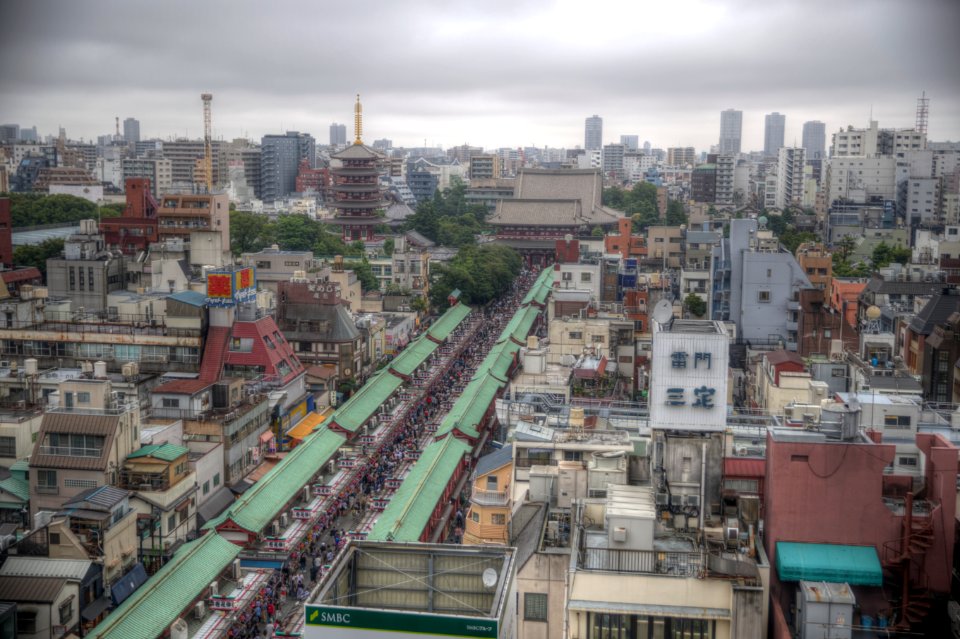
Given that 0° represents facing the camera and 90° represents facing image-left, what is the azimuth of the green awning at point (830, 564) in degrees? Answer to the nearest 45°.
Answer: approximately 0°

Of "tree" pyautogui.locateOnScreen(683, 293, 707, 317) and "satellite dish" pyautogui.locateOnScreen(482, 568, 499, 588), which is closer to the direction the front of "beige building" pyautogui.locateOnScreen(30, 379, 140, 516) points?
the satellite dish

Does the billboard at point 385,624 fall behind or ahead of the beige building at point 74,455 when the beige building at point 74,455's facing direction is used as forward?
ahead

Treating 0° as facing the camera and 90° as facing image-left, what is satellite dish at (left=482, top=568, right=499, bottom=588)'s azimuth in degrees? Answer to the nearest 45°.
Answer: approximately 45°

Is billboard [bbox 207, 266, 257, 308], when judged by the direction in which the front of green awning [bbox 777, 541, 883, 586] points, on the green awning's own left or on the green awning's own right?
on the green awning's own right

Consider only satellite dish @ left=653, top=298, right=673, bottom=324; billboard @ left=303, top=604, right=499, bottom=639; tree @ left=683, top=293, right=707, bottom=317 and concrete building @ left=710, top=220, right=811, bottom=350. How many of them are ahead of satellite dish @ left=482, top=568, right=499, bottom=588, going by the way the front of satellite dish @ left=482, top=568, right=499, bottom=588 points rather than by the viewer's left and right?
1

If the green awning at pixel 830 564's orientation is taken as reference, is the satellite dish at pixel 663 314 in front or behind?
behind

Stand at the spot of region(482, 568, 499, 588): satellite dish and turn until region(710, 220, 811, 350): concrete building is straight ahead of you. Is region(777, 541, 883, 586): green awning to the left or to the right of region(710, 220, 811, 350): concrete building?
right

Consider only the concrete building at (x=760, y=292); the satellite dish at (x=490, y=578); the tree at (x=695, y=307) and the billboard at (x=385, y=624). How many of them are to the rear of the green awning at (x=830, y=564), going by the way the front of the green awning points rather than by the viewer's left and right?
2

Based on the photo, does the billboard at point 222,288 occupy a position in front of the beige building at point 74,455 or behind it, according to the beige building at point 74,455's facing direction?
behind

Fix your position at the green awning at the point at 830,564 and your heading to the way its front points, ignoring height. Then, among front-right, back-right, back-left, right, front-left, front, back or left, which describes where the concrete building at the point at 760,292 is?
back

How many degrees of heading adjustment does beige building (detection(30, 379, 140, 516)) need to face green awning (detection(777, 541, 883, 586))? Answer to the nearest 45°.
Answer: approximately 45° to its left

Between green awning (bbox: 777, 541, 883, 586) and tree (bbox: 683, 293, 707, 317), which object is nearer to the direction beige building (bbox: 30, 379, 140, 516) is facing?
the green awning

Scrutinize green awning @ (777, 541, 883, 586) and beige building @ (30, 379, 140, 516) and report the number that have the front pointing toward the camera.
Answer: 2

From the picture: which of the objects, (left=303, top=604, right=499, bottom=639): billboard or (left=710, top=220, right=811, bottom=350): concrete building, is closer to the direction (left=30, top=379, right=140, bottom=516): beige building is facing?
the billboard
